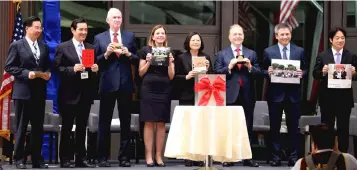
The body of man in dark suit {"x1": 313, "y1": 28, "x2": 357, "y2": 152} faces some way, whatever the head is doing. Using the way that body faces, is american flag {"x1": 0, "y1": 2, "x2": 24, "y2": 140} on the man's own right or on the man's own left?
on the man's own right

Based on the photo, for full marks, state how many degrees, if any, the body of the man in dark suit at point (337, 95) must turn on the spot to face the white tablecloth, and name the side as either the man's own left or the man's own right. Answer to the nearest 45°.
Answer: approximately 45° to the man's own right

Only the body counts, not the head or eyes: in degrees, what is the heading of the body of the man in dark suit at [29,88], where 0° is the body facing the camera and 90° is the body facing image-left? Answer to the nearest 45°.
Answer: approximately 315°

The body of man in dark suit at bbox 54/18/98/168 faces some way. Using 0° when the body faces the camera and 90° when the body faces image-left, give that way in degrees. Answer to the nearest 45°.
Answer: approximately 315°

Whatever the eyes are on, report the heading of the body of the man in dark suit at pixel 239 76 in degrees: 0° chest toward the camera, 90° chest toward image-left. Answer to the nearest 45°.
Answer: approximately 0°

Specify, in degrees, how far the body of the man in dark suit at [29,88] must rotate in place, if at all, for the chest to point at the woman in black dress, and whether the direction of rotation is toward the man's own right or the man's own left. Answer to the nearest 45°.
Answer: approximately 45° to the man's own left

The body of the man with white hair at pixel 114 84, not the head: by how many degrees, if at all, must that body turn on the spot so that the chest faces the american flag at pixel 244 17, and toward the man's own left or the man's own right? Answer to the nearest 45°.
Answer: approximately 135° to the man's own left

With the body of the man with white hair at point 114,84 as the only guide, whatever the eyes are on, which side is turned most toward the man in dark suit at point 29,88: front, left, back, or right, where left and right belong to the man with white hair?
right
